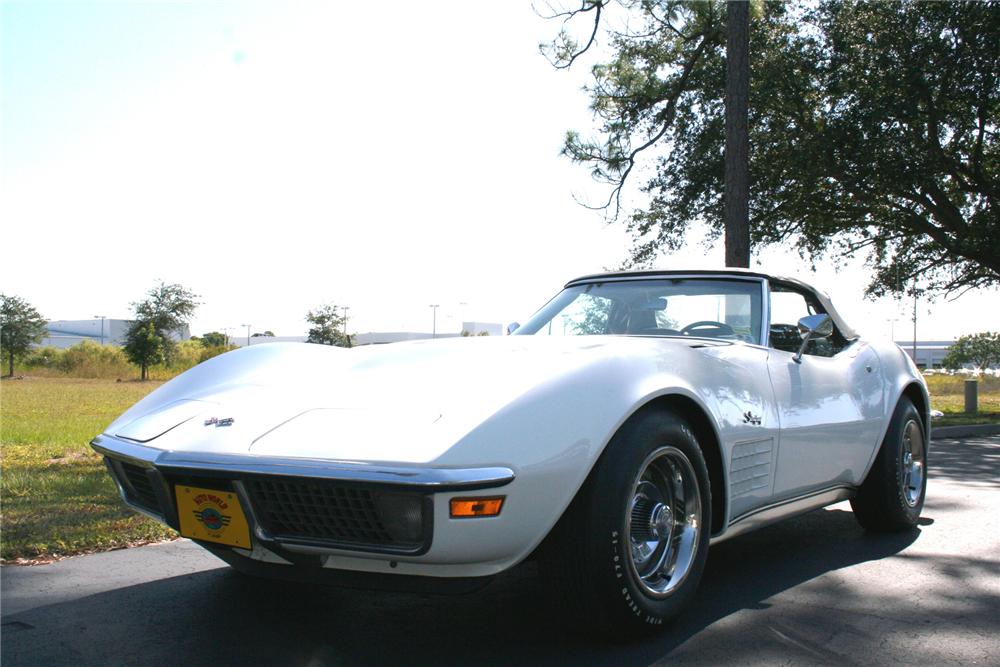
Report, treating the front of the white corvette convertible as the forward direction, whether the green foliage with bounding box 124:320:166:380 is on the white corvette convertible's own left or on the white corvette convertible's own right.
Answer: on the white corvette convertible's own right

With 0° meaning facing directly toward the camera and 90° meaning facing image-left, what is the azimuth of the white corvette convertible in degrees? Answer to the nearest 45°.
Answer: approximately 45°

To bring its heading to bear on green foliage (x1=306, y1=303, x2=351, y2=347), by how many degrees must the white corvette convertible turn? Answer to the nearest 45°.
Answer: approximately 135° to its right

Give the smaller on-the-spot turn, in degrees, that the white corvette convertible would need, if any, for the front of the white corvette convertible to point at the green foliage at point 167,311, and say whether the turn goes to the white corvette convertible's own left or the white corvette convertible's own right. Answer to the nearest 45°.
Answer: approximately 90° to the white corvette convertible's own right
